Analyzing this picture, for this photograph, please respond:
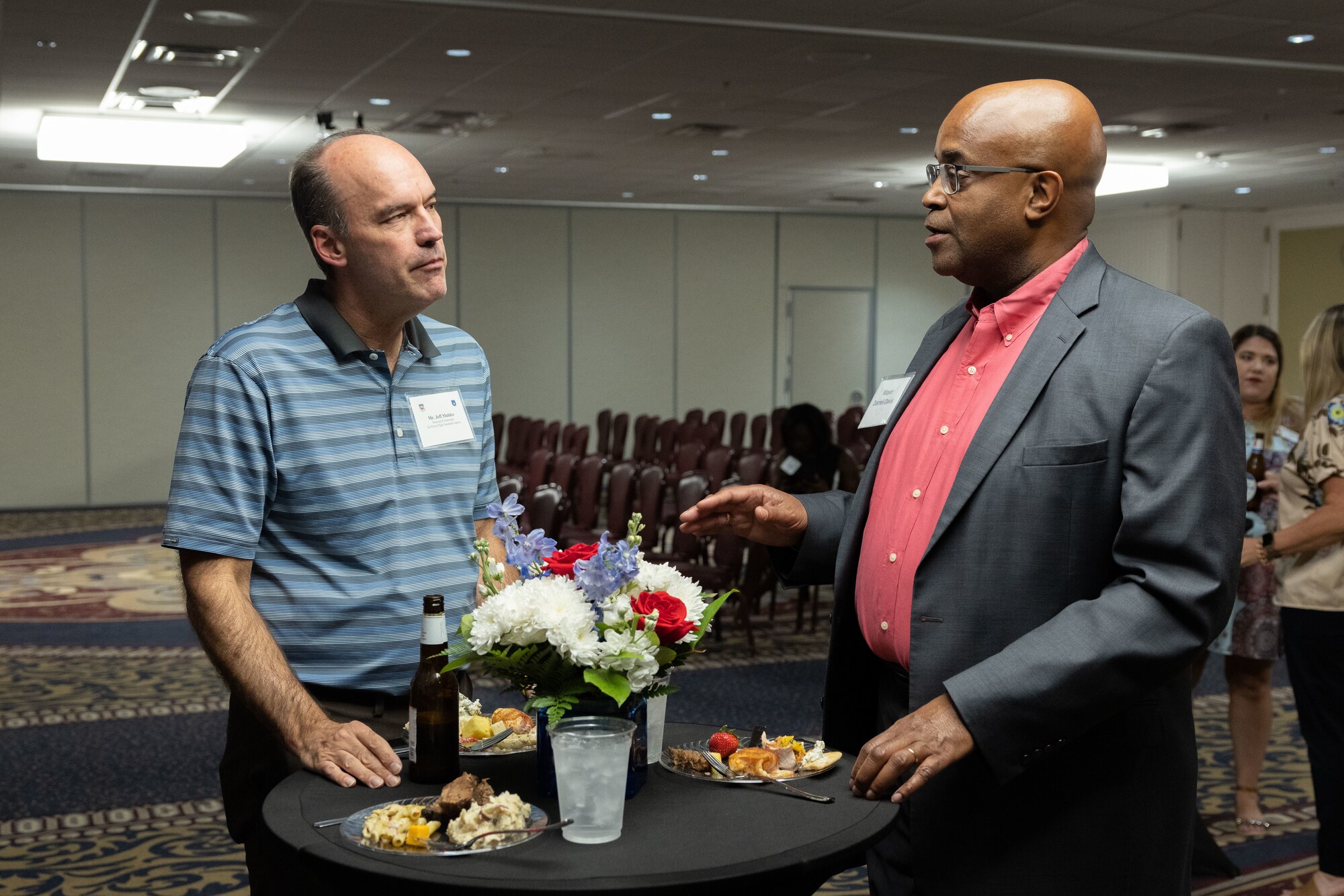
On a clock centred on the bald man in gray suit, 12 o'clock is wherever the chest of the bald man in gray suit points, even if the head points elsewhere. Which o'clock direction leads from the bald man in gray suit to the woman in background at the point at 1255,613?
The woman in background is roughly at 5 o'clock from the bald man in gray suit.

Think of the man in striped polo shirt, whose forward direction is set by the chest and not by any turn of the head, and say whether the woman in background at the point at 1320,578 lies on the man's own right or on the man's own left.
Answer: on the man's own left

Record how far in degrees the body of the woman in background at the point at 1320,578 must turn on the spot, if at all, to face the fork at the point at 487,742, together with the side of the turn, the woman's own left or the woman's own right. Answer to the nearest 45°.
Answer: approximately 45° to the woman's own left

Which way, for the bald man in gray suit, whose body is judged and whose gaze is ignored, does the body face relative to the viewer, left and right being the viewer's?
facing the viewer and to the left of the viewer

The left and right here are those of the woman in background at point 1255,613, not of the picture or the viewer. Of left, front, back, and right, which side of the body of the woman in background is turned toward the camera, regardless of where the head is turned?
front

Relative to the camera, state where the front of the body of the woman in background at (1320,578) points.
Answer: to the viewer's left

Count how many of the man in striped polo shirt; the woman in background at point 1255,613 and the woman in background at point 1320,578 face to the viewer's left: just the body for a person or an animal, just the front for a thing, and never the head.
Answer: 1

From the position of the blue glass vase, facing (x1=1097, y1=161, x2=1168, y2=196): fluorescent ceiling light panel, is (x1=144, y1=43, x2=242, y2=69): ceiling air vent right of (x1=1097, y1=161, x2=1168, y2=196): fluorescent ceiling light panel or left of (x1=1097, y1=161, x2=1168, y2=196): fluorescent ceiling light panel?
left

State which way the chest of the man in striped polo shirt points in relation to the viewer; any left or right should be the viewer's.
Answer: facing the viewer and to the right of the viewer

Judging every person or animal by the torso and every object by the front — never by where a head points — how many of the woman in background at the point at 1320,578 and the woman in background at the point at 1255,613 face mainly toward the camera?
1

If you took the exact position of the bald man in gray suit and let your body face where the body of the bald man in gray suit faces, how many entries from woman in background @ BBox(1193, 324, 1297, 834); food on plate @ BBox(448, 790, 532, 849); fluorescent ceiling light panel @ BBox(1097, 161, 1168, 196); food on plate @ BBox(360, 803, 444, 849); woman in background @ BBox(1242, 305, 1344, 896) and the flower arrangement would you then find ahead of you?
3
